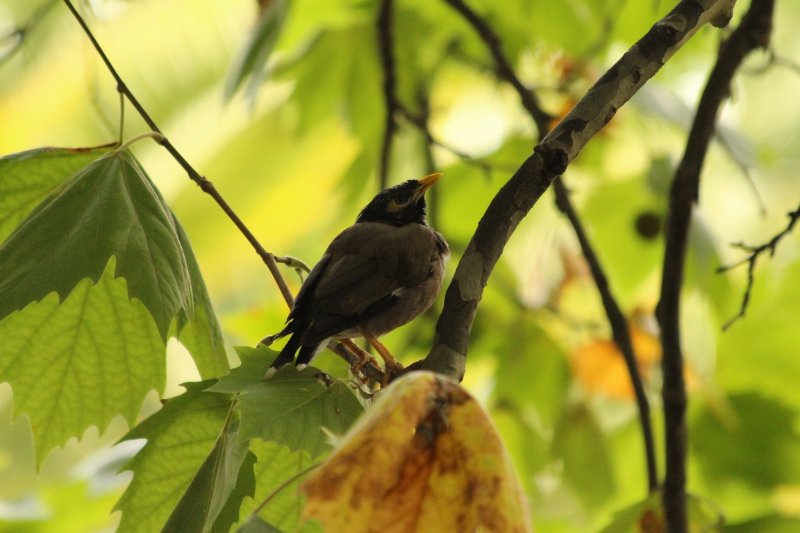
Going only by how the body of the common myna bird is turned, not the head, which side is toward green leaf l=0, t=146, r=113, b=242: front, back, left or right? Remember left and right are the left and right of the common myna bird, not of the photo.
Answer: back

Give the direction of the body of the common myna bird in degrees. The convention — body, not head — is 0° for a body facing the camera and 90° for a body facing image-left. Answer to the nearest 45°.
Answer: approximately 270°

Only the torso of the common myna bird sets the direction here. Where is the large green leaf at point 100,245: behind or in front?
behind
